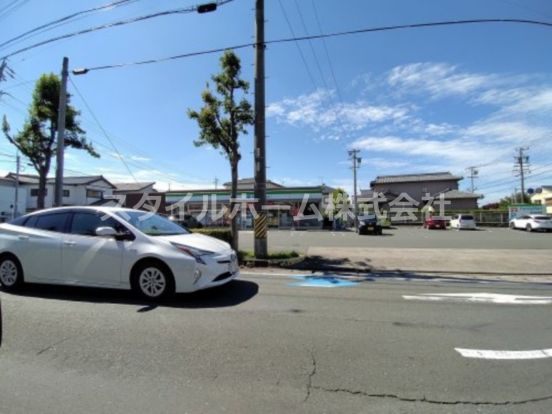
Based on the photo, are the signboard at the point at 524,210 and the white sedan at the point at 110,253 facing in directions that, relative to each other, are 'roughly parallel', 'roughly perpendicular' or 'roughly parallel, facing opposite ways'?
roughly perpendicular

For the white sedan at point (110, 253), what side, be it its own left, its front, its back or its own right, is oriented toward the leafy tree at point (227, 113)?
left

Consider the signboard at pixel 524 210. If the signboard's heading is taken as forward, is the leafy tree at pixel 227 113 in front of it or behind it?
in front

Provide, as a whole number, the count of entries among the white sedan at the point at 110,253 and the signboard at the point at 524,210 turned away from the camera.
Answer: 0

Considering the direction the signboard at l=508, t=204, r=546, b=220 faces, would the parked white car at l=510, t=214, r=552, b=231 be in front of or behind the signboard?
in front

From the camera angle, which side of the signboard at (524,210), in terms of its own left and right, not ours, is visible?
front

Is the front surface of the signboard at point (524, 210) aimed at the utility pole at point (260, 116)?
yes

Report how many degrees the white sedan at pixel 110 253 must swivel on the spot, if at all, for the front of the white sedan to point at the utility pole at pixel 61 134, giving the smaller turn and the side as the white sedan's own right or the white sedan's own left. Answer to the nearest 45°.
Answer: approximately 135° to the white sedan's own left

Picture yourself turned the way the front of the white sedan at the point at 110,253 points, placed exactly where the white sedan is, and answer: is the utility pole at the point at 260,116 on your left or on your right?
on your left

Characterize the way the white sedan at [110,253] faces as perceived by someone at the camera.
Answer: facing the viewer and to the right of the viewer

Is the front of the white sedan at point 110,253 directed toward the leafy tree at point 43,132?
no

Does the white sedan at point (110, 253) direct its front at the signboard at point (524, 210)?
no
